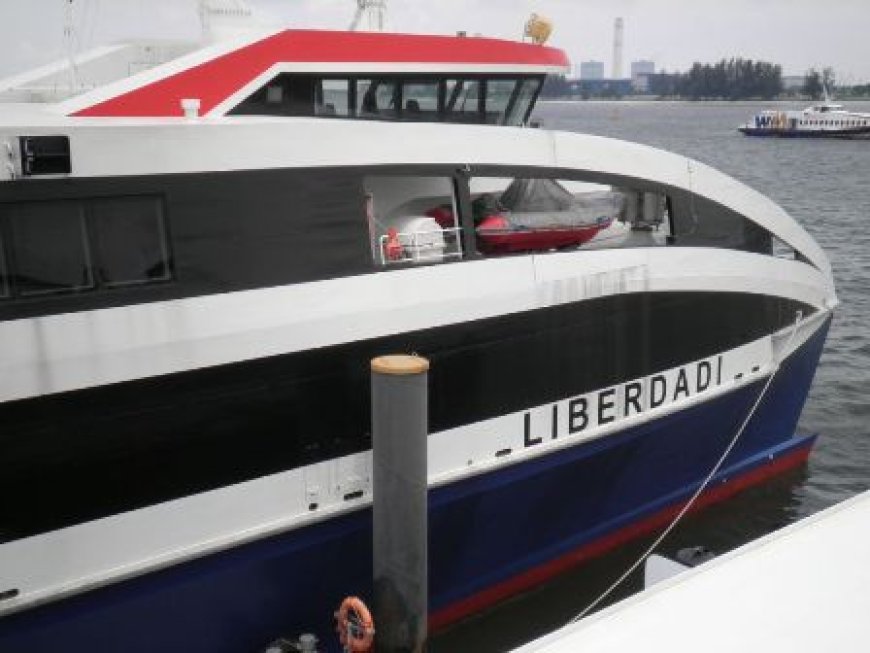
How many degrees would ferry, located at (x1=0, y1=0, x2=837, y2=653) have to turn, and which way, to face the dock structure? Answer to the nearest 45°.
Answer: approximately 90° to its right

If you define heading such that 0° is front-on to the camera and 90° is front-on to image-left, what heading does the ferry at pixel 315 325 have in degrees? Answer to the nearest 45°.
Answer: approximately 225°
